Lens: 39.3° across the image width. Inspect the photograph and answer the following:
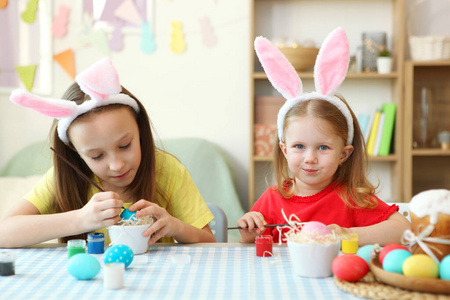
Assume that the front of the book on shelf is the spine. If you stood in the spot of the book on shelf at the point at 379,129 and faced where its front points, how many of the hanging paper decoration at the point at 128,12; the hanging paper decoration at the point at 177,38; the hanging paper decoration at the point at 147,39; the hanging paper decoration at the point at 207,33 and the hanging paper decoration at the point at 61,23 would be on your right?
5

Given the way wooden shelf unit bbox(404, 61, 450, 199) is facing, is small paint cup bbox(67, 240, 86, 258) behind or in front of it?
in front

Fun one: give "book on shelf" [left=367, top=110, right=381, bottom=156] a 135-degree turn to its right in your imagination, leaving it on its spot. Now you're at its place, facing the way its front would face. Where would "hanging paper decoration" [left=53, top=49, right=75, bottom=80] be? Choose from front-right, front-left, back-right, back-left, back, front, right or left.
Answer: front-left

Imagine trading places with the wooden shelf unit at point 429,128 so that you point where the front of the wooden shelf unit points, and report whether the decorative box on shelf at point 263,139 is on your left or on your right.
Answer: on your right

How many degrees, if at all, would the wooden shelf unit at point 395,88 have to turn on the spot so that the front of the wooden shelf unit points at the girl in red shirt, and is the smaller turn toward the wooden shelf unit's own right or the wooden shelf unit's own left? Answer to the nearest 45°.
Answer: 0° — it already faces them

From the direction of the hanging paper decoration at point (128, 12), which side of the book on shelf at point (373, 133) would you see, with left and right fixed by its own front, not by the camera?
right

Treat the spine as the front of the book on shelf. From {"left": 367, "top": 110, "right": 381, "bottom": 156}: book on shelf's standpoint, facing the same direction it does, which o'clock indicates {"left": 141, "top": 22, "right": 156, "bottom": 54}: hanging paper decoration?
The hanging paper decoration is roughly at 3 o'clock from the book on shelf.

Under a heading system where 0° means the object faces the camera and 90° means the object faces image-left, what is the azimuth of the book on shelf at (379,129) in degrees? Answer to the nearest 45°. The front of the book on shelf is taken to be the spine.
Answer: approximately 0°

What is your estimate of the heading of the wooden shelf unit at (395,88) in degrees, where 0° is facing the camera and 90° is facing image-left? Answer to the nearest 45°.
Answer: approximately 0°
